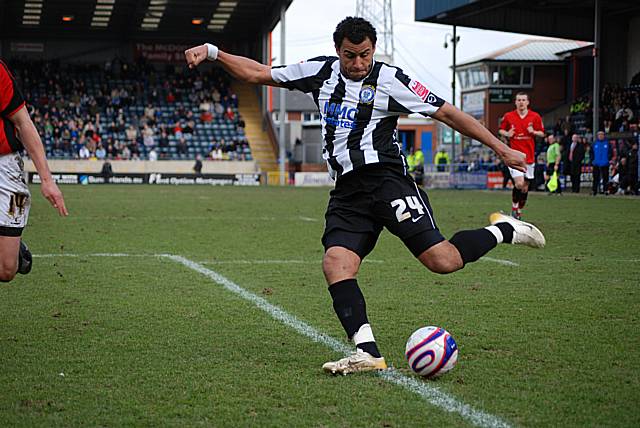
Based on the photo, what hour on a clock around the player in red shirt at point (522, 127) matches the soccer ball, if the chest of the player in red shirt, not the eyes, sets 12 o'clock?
The soccer ball is roughly at 12 o'clock from the player in red shirt.

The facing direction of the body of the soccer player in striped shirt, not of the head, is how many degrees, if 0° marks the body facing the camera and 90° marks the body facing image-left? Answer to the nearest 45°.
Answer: approximately 45°

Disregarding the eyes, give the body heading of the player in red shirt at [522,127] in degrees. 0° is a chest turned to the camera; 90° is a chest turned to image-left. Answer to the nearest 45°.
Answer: approximately 0°
